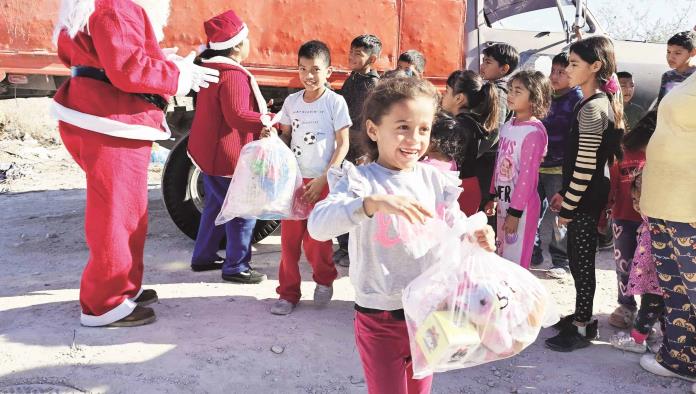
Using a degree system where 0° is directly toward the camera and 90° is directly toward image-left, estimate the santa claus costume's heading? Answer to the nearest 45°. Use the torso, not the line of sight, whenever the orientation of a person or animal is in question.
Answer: approximately 270°

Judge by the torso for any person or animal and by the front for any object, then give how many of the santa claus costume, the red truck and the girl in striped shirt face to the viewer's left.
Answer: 1

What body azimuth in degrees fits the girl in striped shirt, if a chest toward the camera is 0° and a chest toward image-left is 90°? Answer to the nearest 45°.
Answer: approximately 90°

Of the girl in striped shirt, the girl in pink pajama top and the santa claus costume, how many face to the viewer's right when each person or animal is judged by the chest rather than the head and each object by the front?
1

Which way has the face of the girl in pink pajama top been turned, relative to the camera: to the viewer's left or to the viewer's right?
to the viewer's left

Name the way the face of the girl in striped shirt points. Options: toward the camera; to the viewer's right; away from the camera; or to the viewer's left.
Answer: to the viewer's left

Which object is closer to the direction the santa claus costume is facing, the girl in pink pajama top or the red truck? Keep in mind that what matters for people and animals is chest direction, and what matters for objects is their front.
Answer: the girl in pink pajama top

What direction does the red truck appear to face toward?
to the viewer's right

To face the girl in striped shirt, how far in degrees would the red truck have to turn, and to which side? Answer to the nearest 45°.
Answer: approximately 45° to its right
